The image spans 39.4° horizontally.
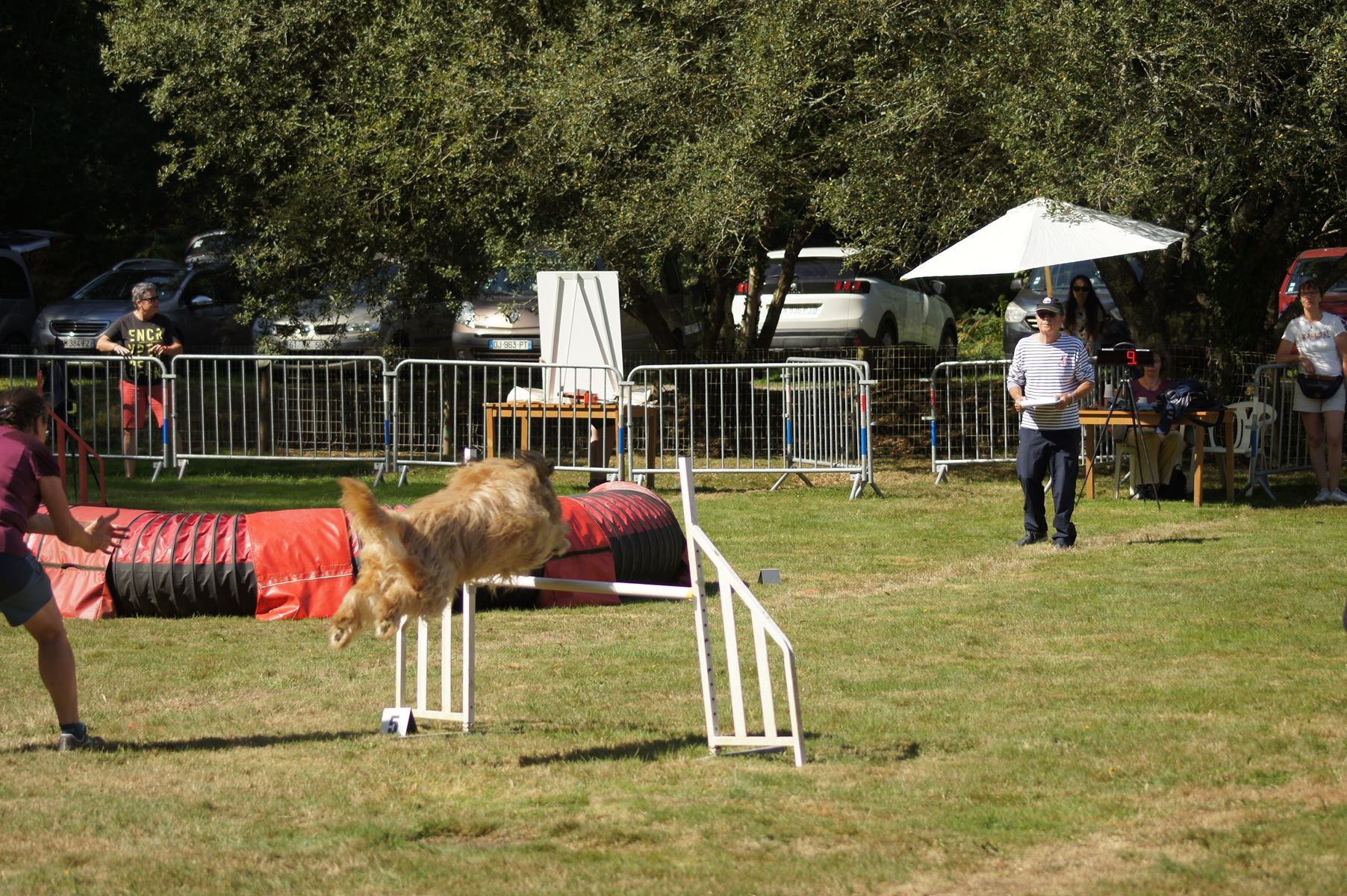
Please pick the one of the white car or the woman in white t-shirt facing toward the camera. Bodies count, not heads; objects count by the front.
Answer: the woman in white t-shirt

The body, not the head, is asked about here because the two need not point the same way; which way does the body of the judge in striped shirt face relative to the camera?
toward the camera

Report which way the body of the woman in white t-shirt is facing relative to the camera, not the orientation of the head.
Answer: toward the camera

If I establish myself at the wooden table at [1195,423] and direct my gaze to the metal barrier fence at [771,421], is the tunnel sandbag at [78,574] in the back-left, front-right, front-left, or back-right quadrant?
front-left

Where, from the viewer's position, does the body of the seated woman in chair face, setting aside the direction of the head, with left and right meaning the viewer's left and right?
facing the viewer

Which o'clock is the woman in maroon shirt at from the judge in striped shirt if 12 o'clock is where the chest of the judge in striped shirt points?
The woman in maroon shirt is roughly at 1 o'clock from the judge in striped shirt.

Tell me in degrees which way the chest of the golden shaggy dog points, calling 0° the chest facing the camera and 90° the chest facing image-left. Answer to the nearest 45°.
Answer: approximately 225°

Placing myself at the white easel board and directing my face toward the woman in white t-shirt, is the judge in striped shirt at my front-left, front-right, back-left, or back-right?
front-right

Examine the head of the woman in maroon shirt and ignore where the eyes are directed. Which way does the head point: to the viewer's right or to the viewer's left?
to the viewer's right

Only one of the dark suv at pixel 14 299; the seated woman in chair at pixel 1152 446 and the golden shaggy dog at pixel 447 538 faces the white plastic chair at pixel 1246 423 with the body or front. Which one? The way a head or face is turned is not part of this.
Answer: the golden shaggy dog

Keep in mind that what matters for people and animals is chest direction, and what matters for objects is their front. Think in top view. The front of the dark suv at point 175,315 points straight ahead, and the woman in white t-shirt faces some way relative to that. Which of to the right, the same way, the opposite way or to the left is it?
the same way

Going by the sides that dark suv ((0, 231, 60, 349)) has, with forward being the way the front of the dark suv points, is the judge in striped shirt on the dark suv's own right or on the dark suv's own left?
on the dark suv's own left

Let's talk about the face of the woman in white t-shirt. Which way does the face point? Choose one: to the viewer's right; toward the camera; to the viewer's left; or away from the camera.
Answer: toward the camera
